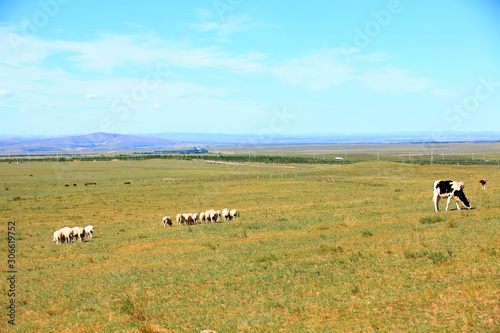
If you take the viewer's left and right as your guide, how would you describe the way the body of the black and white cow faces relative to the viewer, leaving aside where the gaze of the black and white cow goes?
facing to the right of the viewer

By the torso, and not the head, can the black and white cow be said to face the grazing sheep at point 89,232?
no

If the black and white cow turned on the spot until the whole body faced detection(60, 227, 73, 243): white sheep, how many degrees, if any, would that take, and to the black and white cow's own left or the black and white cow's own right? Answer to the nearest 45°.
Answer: approximately 180°

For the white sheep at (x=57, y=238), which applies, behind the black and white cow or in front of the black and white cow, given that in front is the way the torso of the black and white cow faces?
behind

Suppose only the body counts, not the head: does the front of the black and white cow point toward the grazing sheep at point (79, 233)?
no

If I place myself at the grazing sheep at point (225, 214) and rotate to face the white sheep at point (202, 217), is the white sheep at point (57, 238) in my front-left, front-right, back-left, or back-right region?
front-left

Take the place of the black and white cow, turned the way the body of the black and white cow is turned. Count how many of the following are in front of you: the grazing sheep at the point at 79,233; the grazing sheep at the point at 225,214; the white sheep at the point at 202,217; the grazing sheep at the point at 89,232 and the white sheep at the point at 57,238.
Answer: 0

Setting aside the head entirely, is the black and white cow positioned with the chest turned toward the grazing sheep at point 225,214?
no

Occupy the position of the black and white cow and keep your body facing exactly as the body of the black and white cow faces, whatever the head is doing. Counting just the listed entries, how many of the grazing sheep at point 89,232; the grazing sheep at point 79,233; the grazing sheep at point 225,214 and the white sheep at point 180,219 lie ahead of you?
0

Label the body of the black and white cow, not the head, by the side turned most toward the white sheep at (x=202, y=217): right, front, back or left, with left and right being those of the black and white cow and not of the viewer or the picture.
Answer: back

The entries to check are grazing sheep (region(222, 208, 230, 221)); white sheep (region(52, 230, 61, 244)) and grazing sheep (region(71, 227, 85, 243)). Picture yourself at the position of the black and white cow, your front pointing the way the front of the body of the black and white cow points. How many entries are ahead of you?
0

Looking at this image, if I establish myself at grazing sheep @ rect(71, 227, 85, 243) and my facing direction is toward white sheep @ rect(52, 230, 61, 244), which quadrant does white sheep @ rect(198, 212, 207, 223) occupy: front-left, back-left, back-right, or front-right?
back-right

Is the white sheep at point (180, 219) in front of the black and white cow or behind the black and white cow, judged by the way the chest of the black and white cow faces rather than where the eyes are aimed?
behind

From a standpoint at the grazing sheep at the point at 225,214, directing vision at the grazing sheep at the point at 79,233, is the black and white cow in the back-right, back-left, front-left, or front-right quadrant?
back-left

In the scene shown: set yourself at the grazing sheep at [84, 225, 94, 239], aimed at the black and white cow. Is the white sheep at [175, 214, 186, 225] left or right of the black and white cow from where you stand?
left
